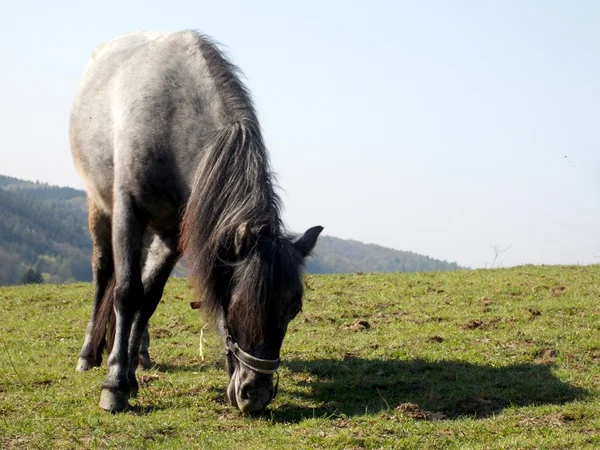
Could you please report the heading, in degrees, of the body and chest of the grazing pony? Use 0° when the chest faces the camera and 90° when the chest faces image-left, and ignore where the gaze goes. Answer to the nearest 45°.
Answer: approximately 315°
